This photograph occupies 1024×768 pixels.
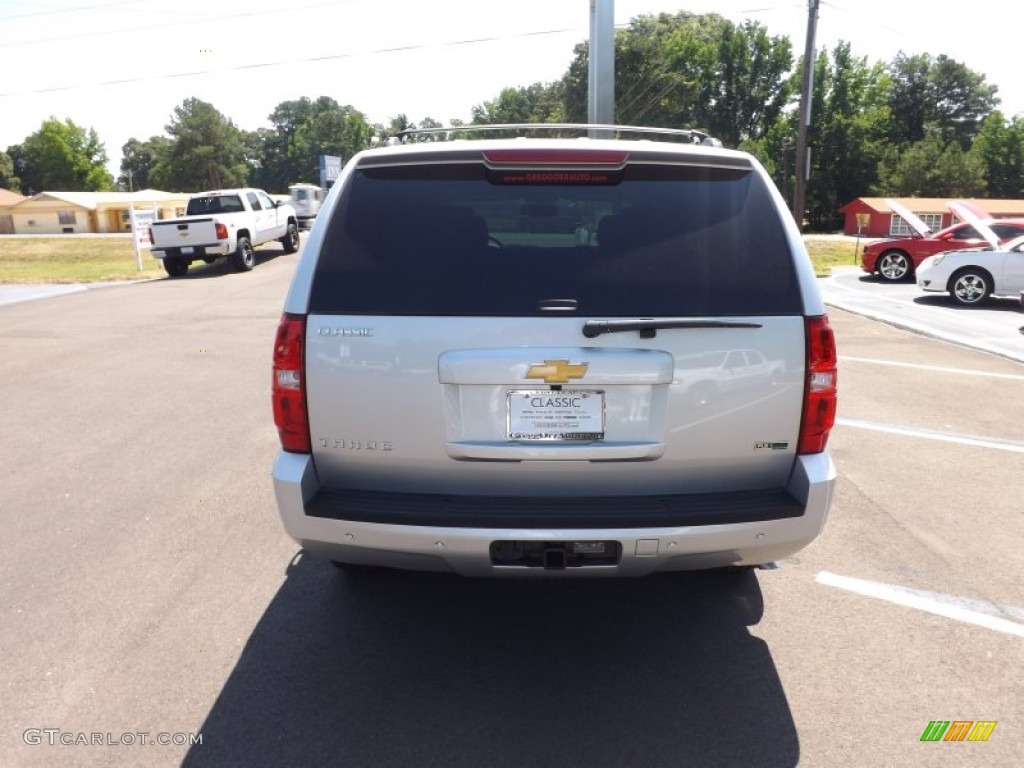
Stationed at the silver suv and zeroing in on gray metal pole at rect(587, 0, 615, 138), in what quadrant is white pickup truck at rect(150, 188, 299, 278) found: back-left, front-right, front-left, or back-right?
front-left

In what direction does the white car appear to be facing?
to the viewer's left

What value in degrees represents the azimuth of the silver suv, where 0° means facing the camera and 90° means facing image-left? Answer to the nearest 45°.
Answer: approximately 180°

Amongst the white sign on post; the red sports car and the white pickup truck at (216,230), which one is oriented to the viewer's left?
the red sports car

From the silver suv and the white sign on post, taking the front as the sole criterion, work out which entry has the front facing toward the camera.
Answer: the white sign on post

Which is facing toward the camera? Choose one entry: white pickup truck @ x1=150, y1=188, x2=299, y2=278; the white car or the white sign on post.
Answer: the white sign on post

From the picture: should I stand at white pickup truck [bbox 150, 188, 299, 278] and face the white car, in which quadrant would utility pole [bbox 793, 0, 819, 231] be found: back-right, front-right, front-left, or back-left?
front-left

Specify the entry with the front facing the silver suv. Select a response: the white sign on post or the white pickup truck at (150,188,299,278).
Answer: the white sign on post

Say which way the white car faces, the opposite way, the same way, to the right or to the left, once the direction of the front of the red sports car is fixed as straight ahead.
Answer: the same way

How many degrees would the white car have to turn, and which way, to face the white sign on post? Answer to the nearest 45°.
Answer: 0° — it already faces it

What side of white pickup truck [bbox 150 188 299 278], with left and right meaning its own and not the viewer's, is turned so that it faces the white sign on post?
left

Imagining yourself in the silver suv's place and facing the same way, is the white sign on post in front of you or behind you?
in front

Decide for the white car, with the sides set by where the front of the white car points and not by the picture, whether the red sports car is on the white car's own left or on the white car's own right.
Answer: on the white car's own right

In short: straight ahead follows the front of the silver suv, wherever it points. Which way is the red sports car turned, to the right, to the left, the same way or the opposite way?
to the left

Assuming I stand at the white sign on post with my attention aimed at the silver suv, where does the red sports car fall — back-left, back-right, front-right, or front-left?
front-left

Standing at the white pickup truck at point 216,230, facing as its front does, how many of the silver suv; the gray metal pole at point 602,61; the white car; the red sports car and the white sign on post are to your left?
1

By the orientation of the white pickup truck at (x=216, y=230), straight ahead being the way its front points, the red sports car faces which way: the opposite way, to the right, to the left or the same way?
to the left

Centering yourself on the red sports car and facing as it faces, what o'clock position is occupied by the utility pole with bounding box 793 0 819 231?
The utility pole is roughly at 2 o'clock from the red sports car.

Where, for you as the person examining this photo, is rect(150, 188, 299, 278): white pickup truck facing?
facing away from the viewer and to the right of the viewer

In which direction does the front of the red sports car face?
to the viewer's left

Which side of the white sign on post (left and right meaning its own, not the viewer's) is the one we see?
front
